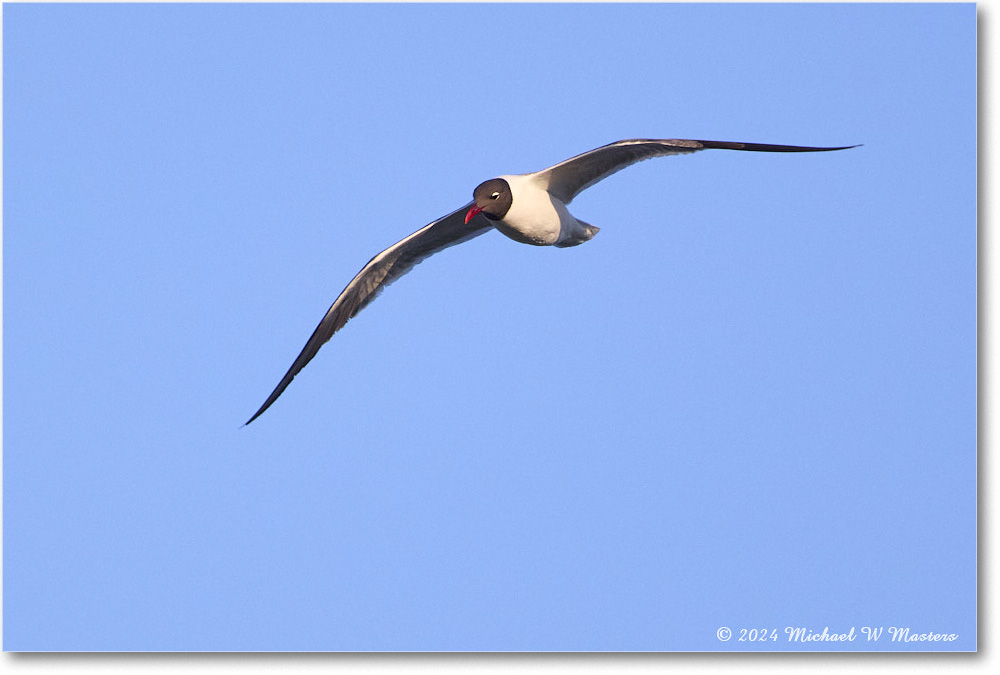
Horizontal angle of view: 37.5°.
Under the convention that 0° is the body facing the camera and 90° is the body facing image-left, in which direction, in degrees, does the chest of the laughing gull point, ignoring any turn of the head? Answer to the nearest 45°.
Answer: approximately 45°
